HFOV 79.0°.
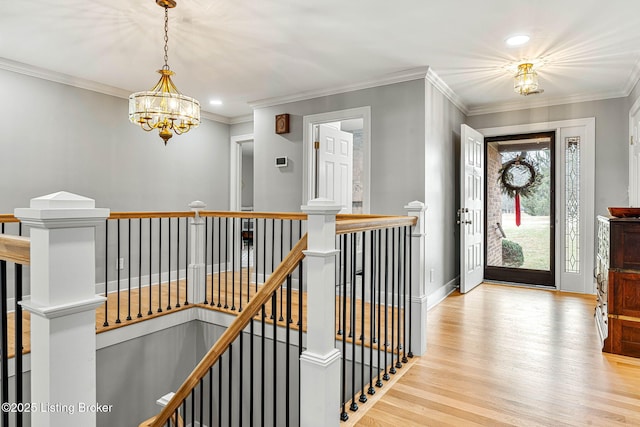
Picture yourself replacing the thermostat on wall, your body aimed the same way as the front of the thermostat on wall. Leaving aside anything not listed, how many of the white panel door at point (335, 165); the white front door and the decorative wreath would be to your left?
3

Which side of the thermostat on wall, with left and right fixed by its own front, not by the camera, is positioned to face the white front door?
left

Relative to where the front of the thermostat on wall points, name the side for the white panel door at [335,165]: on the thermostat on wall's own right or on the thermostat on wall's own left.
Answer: on the thermostat on wall's own left

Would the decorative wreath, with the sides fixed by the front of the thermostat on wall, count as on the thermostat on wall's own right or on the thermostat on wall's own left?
on the thermostat on wall's own left

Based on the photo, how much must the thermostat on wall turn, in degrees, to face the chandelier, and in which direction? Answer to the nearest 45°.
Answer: approximately 45° to its right

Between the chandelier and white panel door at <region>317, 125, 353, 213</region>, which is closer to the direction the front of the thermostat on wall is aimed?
the chandelier

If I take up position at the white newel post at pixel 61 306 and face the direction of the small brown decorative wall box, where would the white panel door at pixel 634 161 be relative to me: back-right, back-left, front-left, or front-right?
front-right

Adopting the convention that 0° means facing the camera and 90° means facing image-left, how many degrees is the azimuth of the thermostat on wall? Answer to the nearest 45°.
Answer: approximately 0°

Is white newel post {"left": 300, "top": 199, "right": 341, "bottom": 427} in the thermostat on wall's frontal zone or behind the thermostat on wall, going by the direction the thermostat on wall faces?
frontal zone

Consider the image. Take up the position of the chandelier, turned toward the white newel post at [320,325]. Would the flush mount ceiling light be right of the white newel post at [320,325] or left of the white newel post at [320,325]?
left

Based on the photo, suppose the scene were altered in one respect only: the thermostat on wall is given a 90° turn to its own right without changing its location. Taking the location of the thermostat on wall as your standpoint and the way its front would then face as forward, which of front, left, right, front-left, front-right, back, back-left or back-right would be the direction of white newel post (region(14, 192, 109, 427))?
left

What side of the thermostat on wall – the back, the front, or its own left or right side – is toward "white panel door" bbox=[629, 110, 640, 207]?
left

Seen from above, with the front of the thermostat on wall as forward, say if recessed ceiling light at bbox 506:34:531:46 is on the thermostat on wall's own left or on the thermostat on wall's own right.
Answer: on the thermostat on wall's own left

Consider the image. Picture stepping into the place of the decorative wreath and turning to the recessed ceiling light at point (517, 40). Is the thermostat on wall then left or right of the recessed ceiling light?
right
